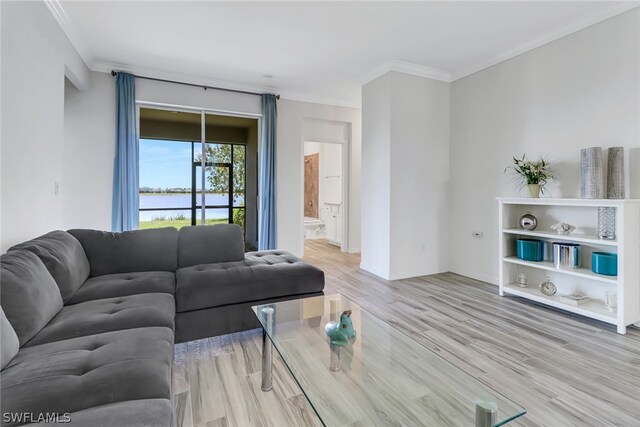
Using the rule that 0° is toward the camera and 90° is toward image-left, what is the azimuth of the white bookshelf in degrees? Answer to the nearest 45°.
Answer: approximately 45°

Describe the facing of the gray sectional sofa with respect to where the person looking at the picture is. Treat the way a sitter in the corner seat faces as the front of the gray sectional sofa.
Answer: facing the viewer and to the right of the viewer

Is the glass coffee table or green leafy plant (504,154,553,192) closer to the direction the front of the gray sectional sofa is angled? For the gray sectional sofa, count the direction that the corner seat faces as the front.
the glass coffee table

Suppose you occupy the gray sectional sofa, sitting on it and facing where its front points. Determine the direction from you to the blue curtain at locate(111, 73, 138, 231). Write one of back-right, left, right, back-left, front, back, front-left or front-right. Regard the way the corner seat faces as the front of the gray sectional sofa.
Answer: back-left

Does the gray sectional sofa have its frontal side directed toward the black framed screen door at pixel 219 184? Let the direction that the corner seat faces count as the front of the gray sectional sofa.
no

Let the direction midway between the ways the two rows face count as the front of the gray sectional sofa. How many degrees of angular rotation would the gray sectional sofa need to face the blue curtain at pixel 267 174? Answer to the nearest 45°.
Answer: approximately 90° to its left

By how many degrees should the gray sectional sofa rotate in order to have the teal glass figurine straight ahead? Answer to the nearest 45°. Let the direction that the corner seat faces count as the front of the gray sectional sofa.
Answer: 0° — it already faces it

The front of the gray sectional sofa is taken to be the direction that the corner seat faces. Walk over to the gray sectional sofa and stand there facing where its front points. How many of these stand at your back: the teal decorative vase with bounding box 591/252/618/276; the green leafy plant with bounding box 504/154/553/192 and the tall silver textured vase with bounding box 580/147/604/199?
0

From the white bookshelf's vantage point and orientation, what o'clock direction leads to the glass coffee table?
The glass coffee table is roughly at 11 o'clock from the white bookshelf.

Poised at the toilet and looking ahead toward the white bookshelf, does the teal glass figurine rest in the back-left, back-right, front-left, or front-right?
front-right

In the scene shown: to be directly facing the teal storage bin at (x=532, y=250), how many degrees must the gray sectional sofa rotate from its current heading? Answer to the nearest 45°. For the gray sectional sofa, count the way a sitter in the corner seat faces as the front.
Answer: approximately 45° to its left

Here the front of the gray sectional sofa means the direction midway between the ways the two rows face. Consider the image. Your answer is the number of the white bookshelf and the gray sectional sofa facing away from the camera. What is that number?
0

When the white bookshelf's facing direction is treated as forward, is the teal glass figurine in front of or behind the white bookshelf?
in front

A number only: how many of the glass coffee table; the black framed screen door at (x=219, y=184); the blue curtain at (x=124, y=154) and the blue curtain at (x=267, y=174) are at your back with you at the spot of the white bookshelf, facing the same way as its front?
0

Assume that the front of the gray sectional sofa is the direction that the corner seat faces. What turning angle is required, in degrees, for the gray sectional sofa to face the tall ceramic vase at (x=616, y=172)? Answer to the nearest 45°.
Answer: approximately 45° to its left

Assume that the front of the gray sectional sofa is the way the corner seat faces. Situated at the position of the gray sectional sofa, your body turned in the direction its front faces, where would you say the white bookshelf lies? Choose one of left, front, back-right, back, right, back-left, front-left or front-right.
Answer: front-left

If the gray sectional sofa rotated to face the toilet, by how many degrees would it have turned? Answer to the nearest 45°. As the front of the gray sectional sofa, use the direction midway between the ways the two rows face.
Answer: approximately 90° to its left

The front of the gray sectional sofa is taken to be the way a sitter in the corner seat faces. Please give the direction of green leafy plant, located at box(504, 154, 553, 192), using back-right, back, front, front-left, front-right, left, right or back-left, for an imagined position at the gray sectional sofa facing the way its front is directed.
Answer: front-left

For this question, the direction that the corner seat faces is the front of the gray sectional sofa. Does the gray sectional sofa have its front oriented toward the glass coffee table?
yes
